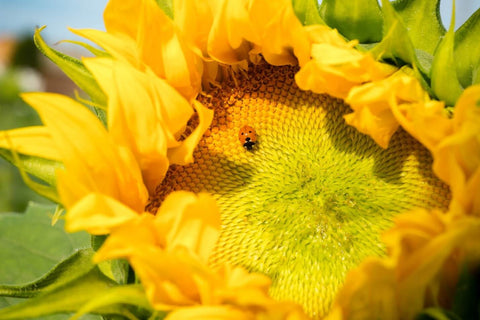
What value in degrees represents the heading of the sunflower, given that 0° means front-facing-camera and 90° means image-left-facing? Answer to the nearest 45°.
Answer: approximately 0°

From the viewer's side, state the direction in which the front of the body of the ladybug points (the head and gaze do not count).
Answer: toward the camera

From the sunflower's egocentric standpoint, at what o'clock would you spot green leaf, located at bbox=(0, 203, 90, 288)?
The green leaf is roughly at 4 o'clock from the sunflower.

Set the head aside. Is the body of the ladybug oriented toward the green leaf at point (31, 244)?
no
